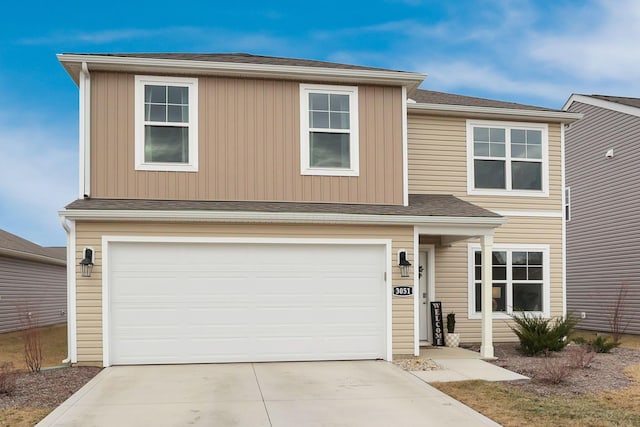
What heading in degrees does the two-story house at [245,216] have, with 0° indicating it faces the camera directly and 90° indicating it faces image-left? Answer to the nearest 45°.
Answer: approximately 0°
